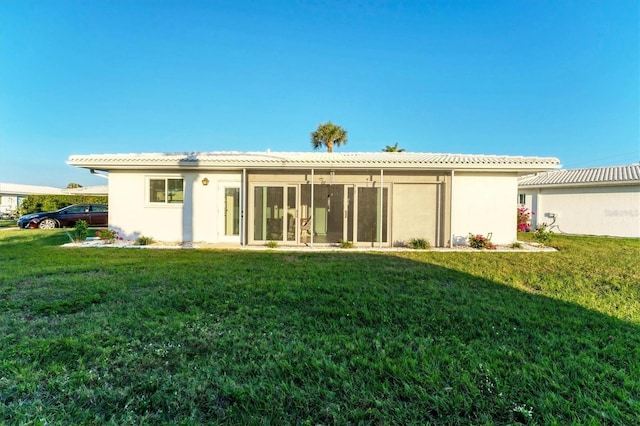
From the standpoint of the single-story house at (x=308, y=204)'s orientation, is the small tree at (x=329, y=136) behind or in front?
behind

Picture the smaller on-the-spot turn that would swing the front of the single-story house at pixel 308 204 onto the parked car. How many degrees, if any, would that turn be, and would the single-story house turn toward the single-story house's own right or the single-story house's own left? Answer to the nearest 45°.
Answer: approximately 135° to the single-story house's own right

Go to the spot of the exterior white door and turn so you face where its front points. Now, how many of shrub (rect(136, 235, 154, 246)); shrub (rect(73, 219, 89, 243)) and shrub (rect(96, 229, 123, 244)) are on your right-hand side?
3

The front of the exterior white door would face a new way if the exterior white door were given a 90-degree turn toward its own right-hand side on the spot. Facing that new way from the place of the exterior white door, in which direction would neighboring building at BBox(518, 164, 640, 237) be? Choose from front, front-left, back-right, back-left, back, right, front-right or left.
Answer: back

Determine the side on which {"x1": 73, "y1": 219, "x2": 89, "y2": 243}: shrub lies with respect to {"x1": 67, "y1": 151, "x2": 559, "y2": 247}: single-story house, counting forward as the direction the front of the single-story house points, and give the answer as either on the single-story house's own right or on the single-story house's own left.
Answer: on the single-story house's own right

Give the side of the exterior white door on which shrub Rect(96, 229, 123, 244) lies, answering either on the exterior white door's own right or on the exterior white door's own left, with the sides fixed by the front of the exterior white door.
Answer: on the exterior white door's own right

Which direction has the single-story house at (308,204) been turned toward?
toward the camera

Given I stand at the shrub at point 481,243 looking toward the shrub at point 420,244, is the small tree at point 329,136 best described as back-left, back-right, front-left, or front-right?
front-right

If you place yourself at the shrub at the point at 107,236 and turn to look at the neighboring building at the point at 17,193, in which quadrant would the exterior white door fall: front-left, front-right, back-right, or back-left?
back-right

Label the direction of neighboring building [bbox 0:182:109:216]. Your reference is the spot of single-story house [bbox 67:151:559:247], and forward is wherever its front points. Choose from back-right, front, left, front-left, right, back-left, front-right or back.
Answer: back-right

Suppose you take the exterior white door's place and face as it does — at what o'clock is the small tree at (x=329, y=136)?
The small tree is roughly at 7 o'clock from the exterior white door.

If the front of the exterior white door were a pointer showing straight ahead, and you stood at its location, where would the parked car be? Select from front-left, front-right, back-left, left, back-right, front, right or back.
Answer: back-right

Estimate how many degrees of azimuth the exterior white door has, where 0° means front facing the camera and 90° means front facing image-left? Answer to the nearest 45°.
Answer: approximately 0°

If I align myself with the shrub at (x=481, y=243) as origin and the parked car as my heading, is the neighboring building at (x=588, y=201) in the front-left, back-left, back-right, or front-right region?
back-right
